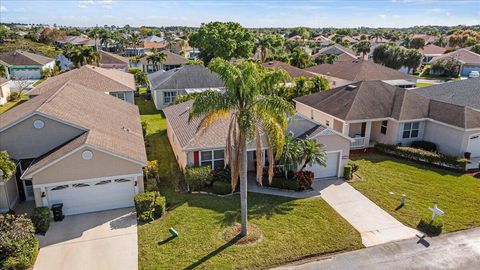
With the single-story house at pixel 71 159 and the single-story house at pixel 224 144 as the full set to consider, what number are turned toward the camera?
2

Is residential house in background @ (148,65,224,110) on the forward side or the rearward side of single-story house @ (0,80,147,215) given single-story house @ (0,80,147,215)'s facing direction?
on the rearward side

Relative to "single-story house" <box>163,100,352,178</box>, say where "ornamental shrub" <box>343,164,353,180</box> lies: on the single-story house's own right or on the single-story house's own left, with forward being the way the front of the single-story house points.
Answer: on the single-story house's own left

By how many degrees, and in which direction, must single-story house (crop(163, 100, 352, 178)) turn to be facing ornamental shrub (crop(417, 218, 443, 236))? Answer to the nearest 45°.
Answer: approximately 45° to its left

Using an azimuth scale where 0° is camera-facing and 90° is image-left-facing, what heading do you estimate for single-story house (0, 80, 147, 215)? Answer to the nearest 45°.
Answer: approximately 0°

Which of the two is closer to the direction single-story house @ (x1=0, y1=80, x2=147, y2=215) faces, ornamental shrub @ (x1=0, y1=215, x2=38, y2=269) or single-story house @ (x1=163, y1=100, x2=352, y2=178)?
the ornamental shrub

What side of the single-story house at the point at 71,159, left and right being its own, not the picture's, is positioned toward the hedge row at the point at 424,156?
left

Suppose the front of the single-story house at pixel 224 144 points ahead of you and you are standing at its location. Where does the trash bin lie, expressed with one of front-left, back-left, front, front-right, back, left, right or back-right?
front-right

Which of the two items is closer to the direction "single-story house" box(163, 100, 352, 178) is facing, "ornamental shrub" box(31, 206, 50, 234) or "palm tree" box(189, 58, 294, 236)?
the palm tree

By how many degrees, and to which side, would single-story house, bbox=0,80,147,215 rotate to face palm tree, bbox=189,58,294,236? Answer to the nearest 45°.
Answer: approximately 45° to its left

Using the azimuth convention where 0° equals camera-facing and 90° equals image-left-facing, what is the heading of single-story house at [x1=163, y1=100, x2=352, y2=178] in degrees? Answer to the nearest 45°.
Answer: approximately 0°
